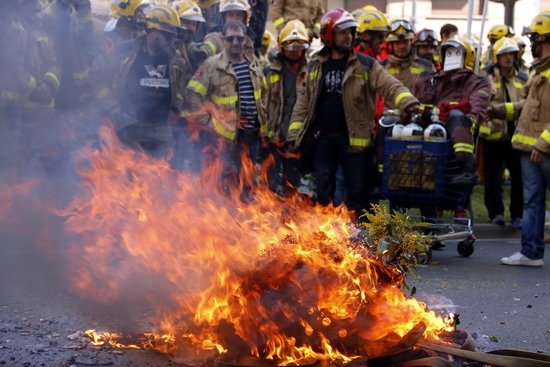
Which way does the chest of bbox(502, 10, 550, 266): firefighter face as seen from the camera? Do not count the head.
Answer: to the viewer's left

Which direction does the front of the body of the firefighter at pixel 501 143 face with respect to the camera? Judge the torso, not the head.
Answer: toward the camera

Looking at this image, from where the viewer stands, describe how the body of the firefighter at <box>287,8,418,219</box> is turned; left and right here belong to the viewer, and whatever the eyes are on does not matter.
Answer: facing the viewer

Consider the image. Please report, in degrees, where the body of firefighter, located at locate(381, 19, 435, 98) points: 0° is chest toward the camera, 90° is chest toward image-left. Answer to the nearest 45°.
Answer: approximately 0°

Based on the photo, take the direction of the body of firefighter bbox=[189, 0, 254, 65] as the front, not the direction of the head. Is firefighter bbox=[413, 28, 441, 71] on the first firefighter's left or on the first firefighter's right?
on the first firefighter's left

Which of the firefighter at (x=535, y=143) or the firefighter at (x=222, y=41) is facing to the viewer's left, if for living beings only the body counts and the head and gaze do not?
the firefighter at (x=535, y=143)

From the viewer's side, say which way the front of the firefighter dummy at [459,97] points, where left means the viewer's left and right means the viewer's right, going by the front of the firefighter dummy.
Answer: facing the viewer and to the left of the viewer

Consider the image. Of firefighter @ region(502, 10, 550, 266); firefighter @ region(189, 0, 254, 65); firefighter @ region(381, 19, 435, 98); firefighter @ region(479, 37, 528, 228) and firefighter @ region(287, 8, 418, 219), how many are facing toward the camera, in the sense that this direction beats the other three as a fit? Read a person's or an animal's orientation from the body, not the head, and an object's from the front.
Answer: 4

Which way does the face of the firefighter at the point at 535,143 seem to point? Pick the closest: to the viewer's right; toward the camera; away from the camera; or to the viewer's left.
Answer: to the viewer's left
